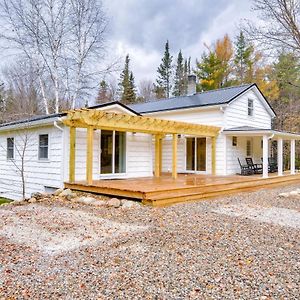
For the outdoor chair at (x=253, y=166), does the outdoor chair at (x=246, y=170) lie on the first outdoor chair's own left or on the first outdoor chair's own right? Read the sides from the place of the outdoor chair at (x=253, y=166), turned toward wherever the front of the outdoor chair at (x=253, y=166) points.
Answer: on the first outdoor chair's own right

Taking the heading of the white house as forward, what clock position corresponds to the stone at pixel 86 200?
The stone is roughly at 2 o'clock from the white house.

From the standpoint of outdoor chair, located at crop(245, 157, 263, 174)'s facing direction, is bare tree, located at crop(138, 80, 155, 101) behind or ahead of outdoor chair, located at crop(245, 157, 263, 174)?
behind

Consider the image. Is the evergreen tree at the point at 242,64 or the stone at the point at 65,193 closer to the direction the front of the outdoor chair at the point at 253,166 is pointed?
the stone

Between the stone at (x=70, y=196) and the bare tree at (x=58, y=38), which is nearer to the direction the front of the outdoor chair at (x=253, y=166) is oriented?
the stone

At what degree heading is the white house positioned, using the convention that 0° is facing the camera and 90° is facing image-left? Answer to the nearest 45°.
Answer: approximately 315°

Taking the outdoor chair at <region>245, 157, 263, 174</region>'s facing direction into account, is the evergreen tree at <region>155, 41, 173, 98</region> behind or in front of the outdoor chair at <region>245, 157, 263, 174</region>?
behind

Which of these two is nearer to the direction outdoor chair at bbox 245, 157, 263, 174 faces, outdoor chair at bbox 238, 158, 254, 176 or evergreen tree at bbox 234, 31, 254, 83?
the outdoor chair
